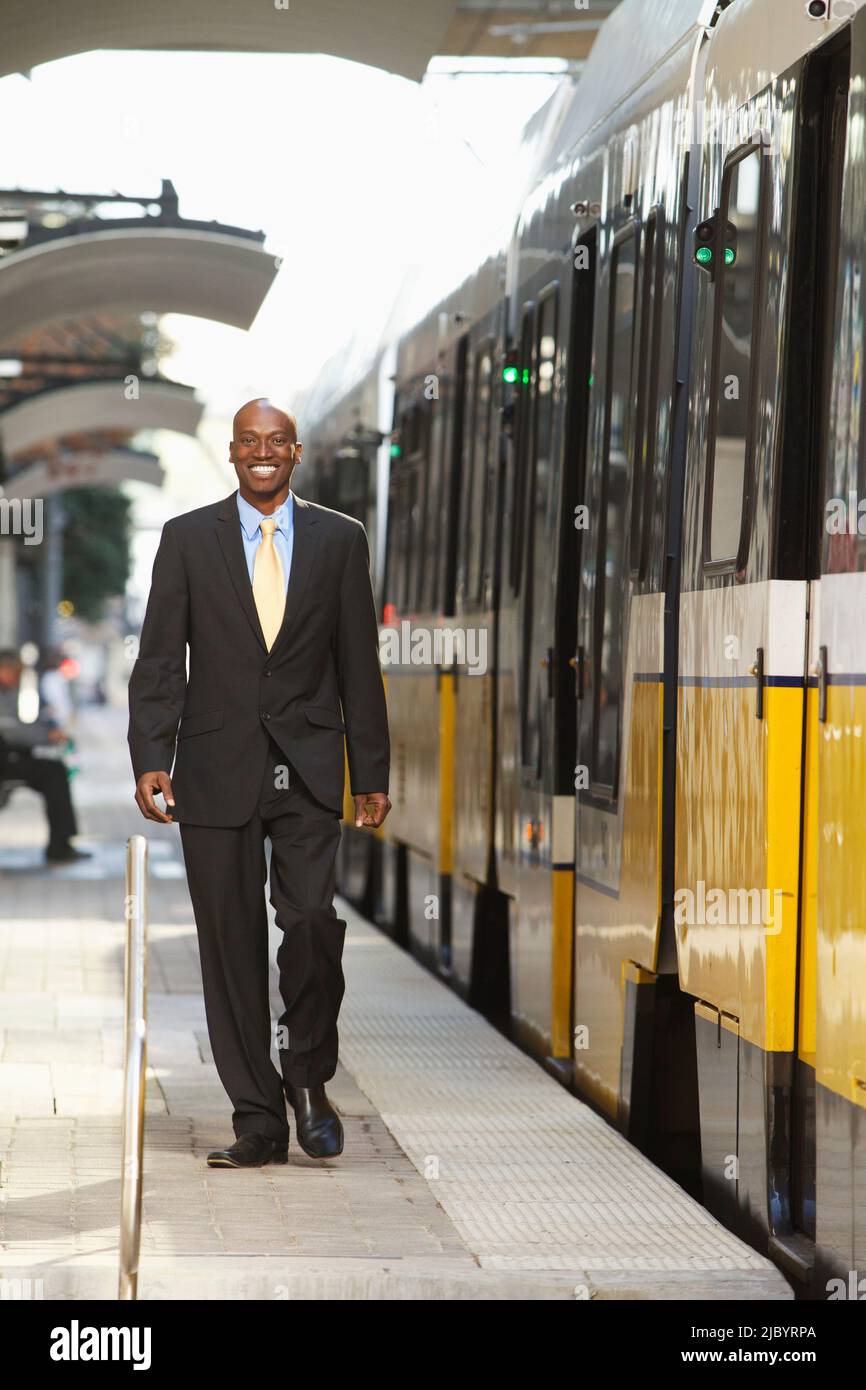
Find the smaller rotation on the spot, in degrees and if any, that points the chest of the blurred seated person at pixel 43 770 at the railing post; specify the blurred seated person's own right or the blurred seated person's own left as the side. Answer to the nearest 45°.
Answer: approximately 90° to the blurred seated person's own right

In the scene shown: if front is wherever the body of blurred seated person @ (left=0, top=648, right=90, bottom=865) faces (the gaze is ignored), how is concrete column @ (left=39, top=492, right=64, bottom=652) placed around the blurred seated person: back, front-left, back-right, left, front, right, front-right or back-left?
left

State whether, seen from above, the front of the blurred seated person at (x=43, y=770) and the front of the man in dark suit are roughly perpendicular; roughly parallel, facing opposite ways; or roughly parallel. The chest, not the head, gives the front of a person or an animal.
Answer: roughly perpendicular

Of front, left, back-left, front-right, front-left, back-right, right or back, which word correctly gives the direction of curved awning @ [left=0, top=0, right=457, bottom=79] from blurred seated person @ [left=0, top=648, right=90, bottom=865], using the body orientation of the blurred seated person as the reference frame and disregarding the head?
right

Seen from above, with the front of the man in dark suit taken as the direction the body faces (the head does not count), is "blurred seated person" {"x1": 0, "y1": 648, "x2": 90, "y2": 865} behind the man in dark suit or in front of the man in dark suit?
behind

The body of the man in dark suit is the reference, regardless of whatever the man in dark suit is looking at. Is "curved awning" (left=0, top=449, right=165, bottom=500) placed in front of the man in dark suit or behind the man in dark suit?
behind

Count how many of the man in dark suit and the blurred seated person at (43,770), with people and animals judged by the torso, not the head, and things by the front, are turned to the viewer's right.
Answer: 1

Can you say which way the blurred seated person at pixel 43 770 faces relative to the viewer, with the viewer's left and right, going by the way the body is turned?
facing to the right of the viewer

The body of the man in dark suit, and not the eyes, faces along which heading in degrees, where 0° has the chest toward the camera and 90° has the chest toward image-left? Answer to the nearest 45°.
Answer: approximately 0°

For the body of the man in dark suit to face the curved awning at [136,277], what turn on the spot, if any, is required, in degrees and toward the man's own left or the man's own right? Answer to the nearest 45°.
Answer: approximately 180°
